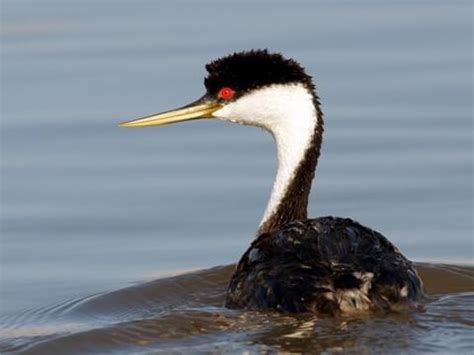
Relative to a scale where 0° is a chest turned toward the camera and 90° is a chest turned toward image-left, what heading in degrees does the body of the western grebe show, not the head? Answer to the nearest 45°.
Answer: approximately 135°
